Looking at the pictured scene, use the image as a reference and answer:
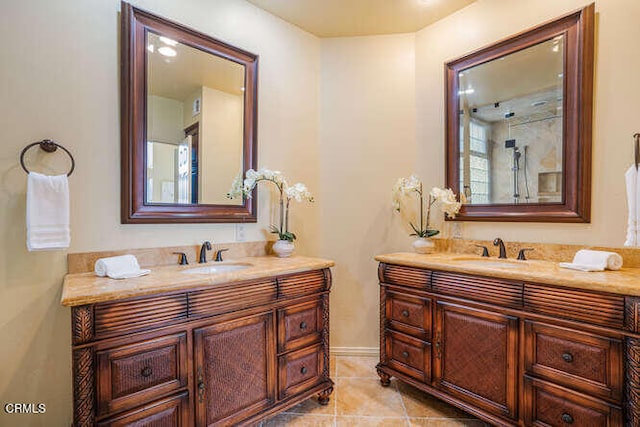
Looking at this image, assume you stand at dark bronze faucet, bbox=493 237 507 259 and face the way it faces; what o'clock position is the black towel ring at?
The black towel ring is roughly at 12 o'clock from the dark bronze faucet.

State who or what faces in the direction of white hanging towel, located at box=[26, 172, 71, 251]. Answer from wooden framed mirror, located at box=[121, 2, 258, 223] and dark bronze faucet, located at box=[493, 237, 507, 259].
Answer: the dark bronze faucet

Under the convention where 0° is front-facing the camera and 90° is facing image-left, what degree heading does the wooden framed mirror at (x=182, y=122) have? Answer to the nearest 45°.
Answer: approximately 315°

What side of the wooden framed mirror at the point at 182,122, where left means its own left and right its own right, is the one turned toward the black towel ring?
right

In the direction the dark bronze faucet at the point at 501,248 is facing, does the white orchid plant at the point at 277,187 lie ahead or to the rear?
ahead

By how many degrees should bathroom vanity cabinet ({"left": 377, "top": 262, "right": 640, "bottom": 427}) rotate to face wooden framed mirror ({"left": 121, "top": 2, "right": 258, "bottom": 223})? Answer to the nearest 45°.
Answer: approximately 45° to its right
